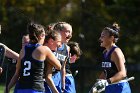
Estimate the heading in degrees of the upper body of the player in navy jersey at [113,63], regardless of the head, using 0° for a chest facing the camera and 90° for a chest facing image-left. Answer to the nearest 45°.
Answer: approximately 90°

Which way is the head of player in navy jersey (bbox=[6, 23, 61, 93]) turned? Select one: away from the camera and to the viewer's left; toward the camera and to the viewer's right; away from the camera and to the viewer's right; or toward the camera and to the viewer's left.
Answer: away from the camera and to the viewer's right

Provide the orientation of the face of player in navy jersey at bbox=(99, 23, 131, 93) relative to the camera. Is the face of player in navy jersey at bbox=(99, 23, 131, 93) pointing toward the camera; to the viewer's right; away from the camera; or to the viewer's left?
to the viewer's left
